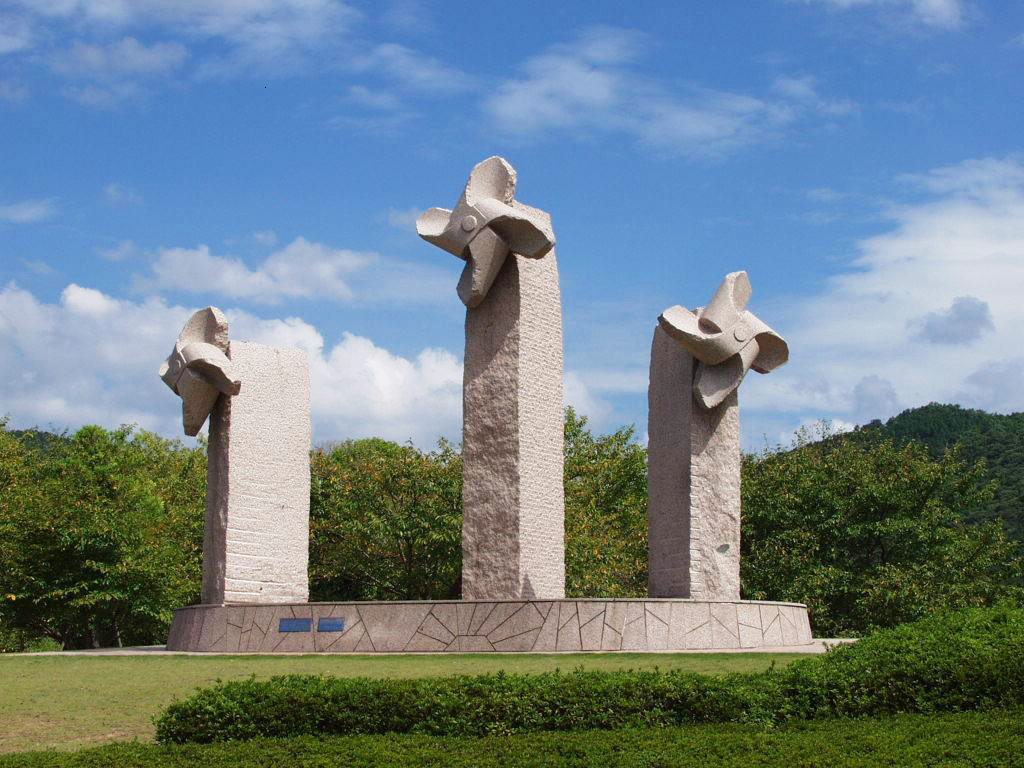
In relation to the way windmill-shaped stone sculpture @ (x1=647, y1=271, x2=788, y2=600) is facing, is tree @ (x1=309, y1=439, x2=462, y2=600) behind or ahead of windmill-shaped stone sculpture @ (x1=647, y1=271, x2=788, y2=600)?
behind

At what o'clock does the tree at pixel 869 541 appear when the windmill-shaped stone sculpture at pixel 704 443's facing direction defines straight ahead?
The tree is roughly at 8 o'clock from the windmill-shaped stone sculpture.

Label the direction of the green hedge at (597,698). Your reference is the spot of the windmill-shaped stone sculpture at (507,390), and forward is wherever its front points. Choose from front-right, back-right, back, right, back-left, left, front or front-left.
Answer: front-left

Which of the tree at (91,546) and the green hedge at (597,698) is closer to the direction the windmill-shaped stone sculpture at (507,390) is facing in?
the green hedge

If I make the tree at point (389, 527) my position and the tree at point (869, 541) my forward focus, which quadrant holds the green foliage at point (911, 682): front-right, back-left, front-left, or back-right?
front-right

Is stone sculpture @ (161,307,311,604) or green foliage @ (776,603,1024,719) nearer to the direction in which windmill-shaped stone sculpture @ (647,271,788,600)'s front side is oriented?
the green foliage

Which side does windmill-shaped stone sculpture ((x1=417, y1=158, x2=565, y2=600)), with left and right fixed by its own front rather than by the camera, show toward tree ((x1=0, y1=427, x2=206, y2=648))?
right

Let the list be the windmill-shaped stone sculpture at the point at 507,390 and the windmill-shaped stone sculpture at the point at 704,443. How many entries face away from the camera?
0

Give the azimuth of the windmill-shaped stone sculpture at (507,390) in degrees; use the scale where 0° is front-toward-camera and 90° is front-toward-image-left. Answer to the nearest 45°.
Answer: approximately 45°

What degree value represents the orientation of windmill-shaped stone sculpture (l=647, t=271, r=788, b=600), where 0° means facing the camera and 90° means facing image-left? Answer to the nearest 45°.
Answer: approximately 315°
